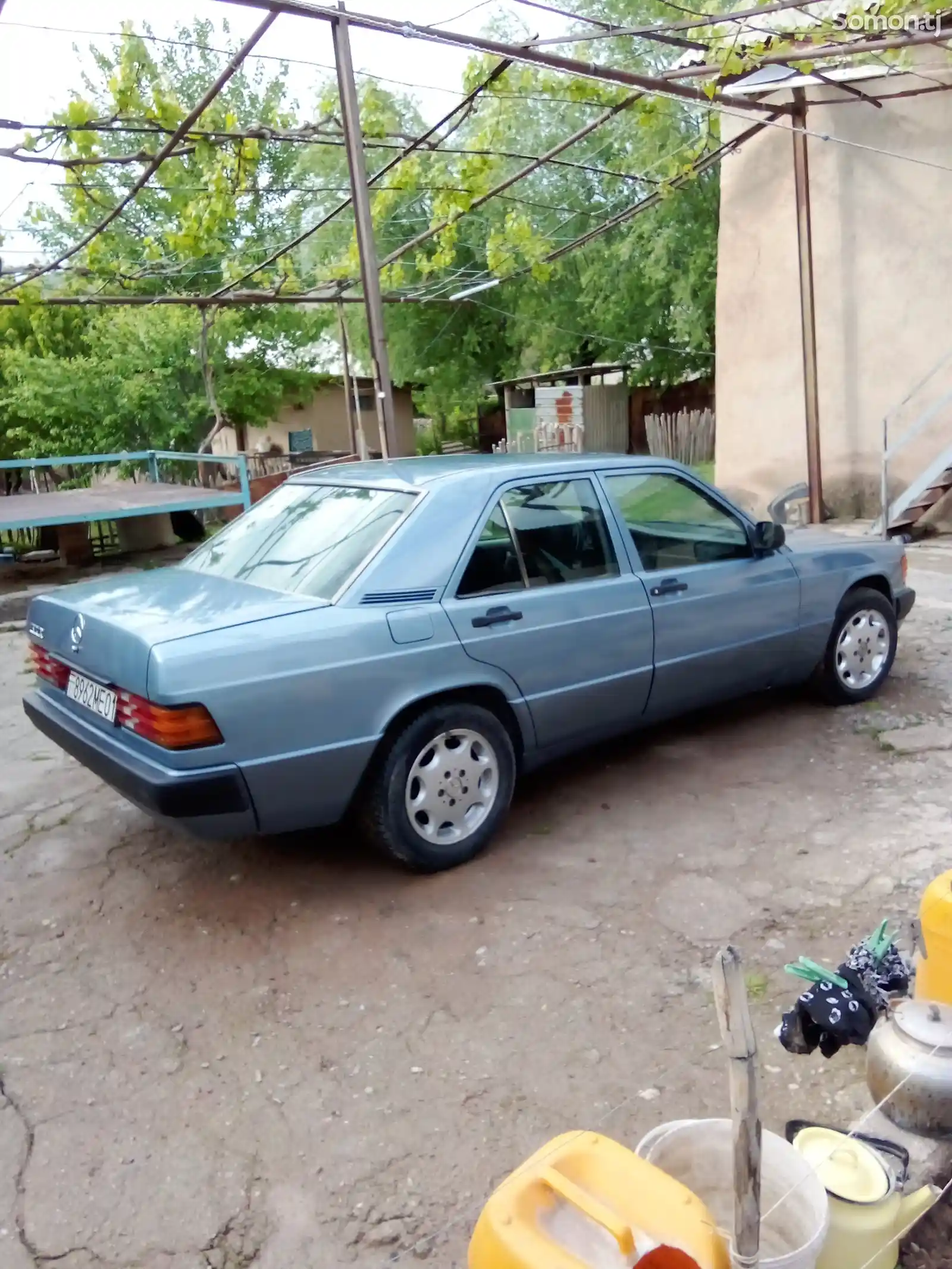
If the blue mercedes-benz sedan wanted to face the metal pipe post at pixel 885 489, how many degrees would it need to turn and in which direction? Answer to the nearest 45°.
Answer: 0° — it already faces it

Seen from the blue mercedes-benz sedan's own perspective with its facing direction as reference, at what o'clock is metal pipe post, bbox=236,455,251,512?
The metal pipe post is roughly at 10 o'clock from the blue mercedes-benz sedan.

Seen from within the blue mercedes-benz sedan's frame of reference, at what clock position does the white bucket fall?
The white bucket is roughly at 4 o'clock from the blue mercedes-benz sedan.

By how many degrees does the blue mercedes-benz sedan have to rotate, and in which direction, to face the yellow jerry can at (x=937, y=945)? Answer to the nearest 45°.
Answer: approximately 90° to its right

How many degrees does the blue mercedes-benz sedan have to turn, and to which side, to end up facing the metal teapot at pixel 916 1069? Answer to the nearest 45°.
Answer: approximately 90° to its right

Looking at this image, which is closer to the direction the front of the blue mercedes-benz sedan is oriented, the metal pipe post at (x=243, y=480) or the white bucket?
the metal pipe post

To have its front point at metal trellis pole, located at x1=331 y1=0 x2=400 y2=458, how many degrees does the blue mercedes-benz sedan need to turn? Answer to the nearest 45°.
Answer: approximately 45° to its left

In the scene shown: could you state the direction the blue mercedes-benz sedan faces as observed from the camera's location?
facing away from the viewer and to the right of the viewer

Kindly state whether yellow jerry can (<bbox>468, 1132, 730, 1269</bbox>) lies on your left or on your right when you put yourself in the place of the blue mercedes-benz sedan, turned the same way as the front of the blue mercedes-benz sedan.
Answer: on your right

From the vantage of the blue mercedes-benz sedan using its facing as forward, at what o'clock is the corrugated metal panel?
The corrugated metal panel is roughly at 11 o'clock from the blue mercedes-benz sedan.

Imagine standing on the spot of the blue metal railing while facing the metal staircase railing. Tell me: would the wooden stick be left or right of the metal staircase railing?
right

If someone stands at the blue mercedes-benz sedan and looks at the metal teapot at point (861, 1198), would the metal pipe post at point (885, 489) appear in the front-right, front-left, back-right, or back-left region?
back-left

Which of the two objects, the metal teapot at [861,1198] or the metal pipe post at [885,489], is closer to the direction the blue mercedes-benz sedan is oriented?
the metal pipe post
